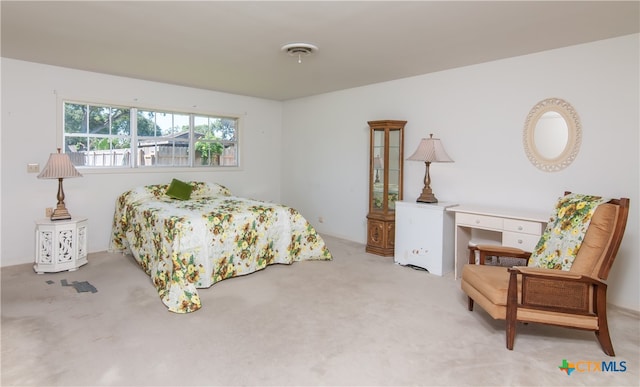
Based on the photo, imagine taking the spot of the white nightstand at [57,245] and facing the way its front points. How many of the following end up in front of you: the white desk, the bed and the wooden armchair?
3

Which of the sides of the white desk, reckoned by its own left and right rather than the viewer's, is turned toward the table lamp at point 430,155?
right

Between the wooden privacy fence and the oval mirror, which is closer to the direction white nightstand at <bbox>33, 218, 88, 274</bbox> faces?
the oval mirror

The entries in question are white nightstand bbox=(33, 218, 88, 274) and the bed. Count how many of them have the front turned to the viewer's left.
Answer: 0

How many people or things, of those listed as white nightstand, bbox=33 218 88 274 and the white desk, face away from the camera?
0

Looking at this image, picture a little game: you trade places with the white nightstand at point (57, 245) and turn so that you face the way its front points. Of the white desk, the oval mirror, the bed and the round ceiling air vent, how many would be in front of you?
4

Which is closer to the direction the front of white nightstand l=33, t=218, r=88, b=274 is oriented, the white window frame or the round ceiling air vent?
the round ceiling air vent

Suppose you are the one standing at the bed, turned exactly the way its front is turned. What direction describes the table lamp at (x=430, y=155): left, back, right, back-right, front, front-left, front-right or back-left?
front-left

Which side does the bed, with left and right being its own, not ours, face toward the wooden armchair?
front

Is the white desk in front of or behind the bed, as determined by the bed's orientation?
in front

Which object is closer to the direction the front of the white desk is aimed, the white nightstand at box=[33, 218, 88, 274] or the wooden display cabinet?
the white nightstand

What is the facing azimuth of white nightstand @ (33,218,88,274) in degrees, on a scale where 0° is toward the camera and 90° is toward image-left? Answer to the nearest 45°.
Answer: approximately 315°

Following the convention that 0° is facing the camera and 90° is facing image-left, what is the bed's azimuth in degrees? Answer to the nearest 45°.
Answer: approximately 315°
